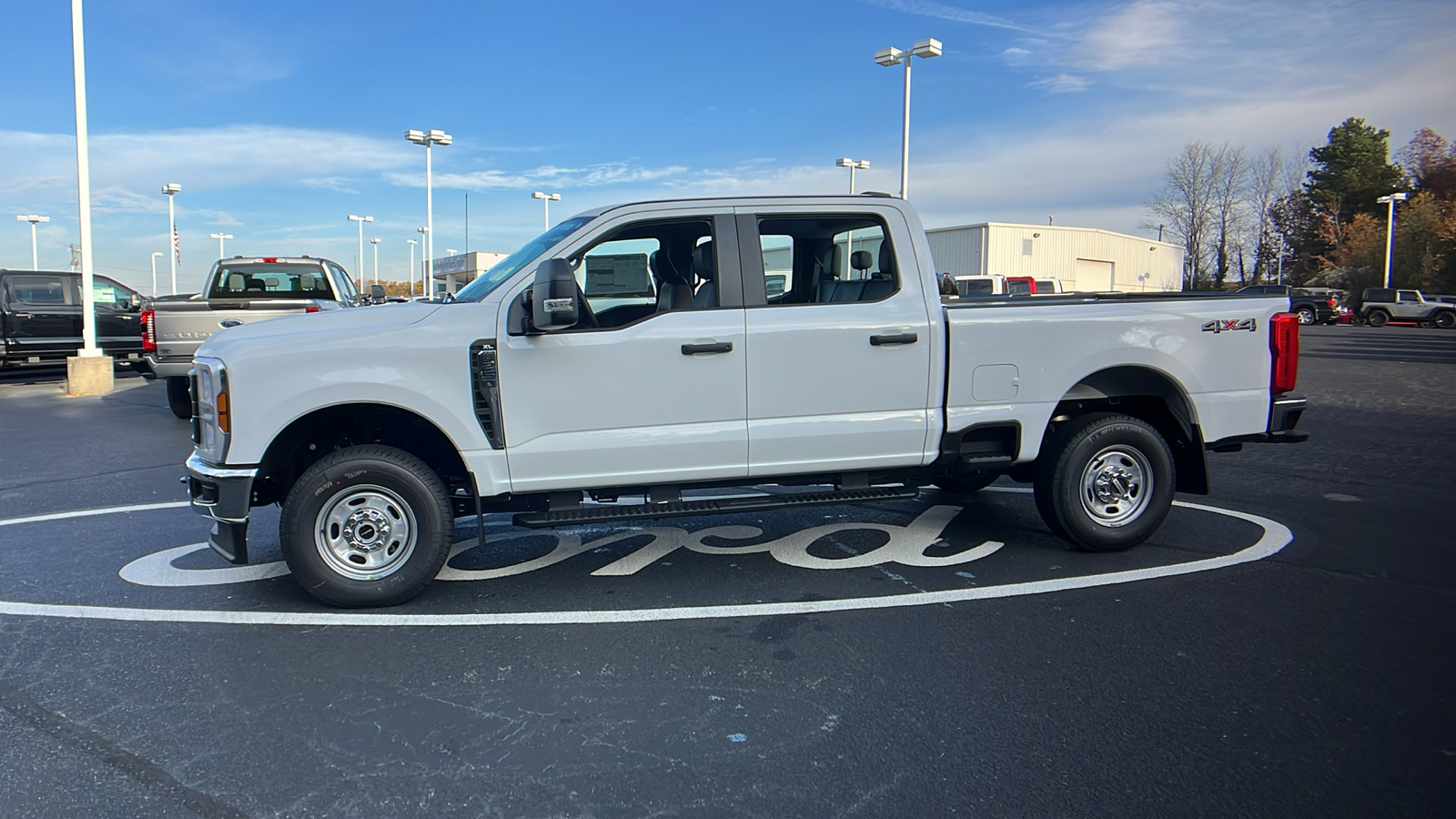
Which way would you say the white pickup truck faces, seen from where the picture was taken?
facing to the left of the viewer

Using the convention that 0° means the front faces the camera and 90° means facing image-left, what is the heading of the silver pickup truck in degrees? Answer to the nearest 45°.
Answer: approximately 225°

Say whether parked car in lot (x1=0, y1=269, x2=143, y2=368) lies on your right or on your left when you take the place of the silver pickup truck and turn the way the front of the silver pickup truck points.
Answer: on your left

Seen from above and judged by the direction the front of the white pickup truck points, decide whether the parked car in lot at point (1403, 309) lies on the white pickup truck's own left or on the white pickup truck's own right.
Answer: on the white pickup truck's own right

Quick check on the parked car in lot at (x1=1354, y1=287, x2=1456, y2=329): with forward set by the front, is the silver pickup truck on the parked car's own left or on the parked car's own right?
on the parked car's own right

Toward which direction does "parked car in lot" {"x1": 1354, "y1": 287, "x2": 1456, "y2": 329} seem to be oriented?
to the viewer's right

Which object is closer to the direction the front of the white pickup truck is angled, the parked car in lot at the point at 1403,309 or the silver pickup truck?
the silver pickup truck

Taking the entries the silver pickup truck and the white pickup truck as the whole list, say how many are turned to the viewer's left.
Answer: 1

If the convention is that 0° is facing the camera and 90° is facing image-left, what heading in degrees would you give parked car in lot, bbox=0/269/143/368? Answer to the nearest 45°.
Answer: approximately 270°

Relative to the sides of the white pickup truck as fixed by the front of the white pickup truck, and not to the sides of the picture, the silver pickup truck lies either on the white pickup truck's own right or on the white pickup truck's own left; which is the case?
on the white pickup truck's own right
